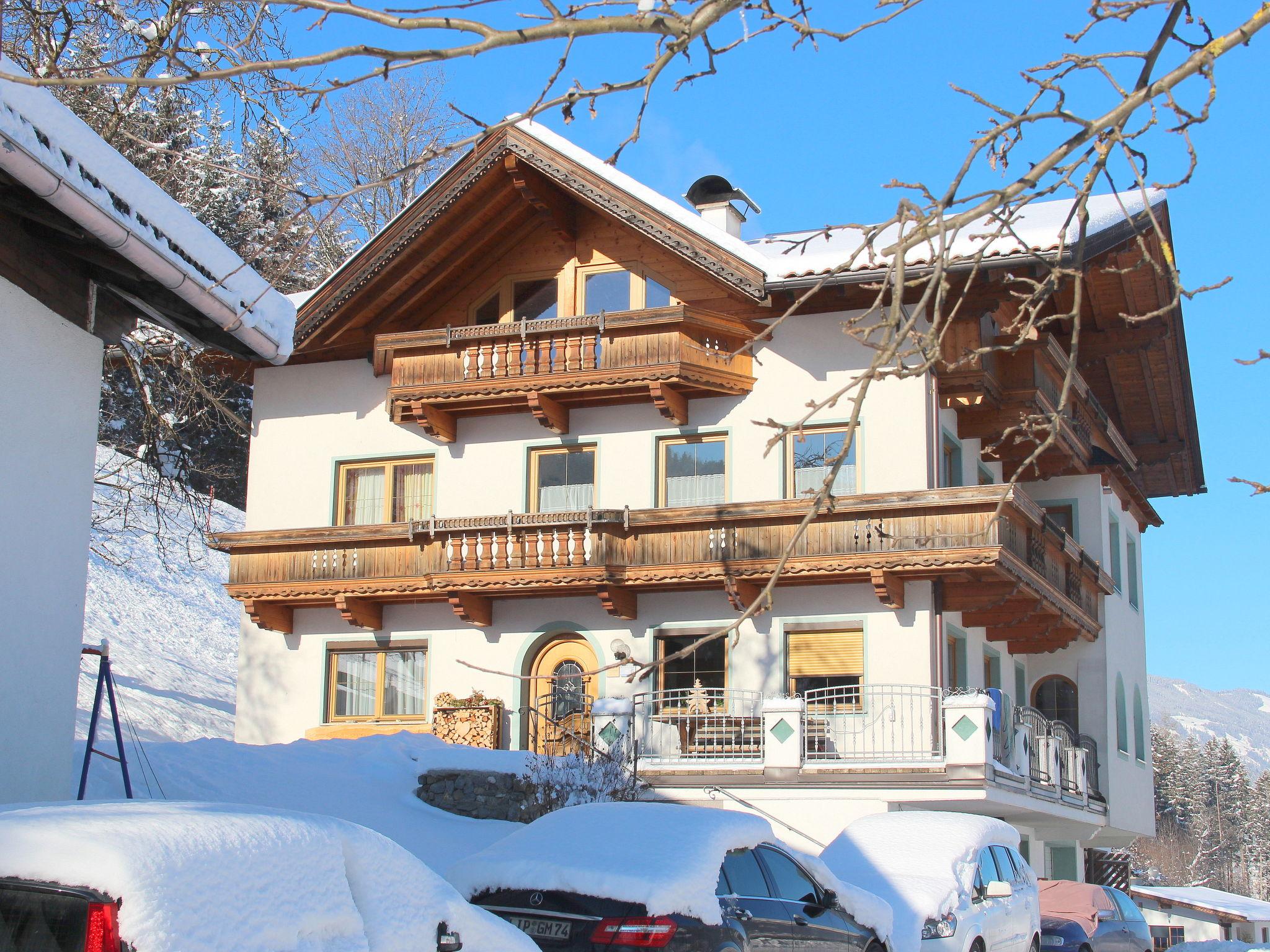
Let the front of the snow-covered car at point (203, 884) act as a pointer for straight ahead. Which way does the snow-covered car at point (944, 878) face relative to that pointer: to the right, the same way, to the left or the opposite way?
the opposite way

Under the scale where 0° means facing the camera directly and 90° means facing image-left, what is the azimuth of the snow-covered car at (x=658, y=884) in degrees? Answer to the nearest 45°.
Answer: approximately 225°

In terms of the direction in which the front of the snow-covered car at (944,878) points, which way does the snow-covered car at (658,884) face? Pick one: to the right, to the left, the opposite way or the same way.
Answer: the opposite way

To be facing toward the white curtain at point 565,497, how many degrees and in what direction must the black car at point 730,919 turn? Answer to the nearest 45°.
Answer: approximately 45° to its left

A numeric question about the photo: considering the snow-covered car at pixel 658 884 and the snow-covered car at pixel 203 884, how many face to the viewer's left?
0

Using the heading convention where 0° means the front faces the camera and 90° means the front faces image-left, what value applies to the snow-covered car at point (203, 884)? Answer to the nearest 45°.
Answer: approximately 225°

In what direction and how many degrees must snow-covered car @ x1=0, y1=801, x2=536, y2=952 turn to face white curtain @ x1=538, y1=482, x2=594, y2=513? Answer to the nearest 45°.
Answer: approximately 45° to its left

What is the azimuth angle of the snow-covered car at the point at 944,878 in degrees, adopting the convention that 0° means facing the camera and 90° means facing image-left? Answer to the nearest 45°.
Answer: approximately 45°
